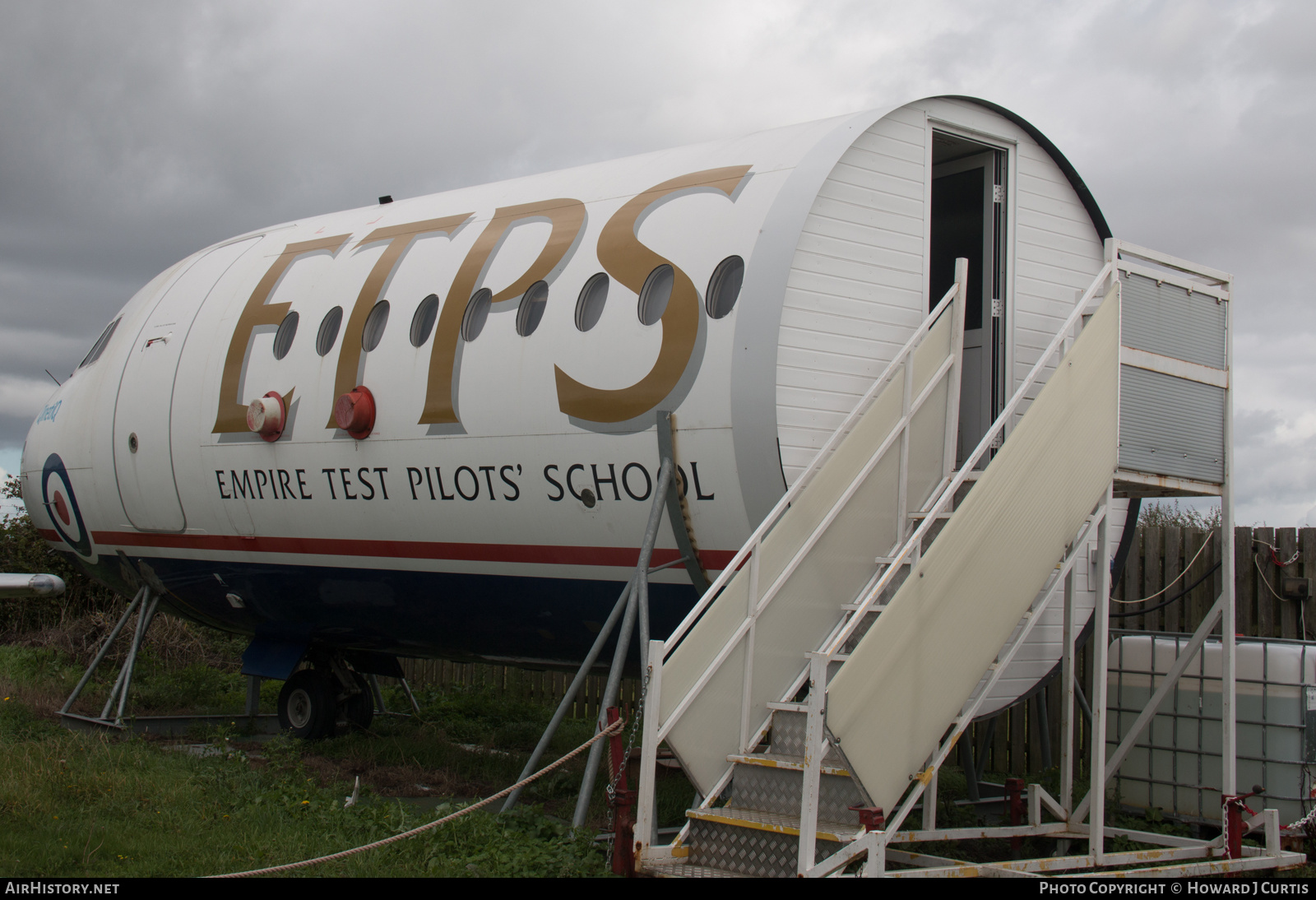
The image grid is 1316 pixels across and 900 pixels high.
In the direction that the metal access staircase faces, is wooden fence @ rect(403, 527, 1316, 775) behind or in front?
behind

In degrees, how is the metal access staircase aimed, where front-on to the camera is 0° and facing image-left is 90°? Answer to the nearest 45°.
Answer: approximately 45°

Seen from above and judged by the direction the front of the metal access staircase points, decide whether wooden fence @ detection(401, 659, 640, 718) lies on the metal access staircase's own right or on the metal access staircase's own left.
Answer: on the metal access staircase's own right

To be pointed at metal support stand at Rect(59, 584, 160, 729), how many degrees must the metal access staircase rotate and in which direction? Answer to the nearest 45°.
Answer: approximately 90° to its right

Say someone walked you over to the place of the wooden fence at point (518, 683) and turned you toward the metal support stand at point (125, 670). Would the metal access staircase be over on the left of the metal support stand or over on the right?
left

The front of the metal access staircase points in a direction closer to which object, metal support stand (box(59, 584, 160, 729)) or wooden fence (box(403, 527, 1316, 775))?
the metal support stand

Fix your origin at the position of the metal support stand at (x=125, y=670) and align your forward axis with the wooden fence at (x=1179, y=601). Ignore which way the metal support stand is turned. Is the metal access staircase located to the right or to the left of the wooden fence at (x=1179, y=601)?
right
